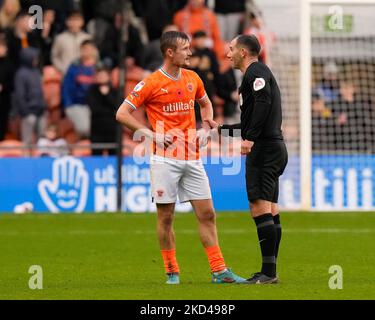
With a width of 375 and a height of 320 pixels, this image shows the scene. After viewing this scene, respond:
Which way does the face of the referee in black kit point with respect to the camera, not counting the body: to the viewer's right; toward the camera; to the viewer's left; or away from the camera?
to the viewer's left

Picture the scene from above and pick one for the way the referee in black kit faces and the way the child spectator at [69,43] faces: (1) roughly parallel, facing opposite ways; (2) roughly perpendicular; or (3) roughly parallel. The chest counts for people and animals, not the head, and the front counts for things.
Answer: roughly perpendicular

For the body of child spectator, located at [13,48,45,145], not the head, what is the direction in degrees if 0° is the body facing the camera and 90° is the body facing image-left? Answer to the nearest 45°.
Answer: approximately 315°

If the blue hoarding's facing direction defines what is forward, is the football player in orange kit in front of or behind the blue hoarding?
in front

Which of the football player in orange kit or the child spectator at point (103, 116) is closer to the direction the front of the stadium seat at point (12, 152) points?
the football player in orange kit

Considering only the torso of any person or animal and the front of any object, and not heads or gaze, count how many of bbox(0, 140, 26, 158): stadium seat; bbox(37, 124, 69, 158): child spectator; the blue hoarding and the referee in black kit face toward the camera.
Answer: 3

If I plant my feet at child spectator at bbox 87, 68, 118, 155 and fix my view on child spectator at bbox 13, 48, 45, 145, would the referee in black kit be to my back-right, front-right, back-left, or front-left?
back-left

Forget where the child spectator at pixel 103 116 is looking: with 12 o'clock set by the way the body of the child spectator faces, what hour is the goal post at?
The goal post is roughly at 9 o'clock from the child spectator.

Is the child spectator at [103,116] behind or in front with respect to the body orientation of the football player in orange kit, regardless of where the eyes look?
behind

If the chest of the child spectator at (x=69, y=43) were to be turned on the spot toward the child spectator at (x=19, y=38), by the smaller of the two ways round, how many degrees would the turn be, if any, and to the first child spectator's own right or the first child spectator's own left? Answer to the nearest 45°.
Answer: approximately 90° to the first child spectator's own right
